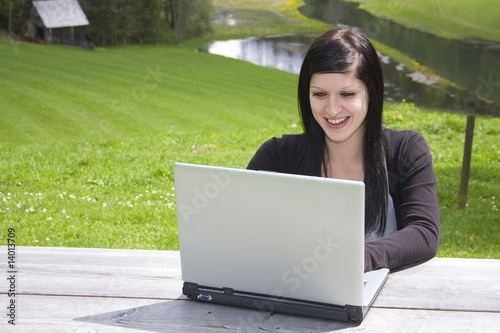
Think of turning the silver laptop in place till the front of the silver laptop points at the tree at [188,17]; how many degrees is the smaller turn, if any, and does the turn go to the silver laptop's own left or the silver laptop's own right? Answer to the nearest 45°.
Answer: approximately 45° to the silver laptop's own left

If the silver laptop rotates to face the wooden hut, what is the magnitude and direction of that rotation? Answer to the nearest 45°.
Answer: approximately 45° to its left

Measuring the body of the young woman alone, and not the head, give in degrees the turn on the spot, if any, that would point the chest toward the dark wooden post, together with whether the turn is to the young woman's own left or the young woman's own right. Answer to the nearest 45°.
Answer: approximately 180°

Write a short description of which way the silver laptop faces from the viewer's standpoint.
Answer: facing away from the viewer and to the right of the viewer

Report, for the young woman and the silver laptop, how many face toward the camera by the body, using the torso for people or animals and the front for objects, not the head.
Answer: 1

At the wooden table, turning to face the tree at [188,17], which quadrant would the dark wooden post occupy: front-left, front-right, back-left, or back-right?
front-right

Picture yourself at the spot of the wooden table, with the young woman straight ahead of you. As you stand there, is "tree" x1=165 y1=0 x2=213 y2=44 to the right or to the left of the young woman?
left

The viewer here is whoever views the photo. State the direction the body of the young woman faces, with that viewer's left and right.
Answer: facing the viewer

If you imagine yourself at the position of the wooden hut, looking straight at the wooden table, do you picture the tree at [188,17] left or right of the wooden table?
left

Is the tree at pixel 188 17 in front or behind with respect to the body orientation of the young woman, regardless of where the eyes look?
behind

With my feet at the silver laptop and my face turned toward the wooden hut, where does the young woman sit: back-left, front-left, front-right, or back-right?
front-right

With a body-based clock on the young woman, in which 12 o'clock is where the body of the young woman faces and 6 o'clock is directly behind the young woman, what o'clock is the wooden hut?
The wooden hut is roughly at 5 o'clock from the young woman.

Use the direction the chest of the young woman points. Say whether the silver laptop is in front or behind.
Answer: in front

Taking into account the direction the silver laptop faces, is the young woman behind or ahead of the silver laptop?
ahead
